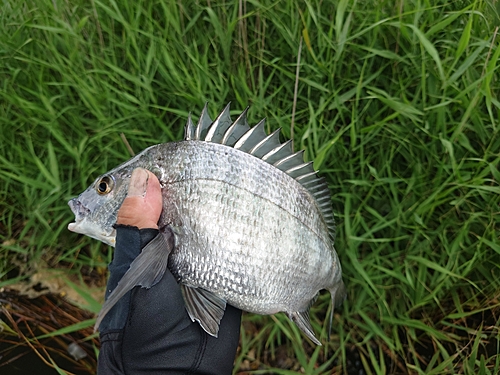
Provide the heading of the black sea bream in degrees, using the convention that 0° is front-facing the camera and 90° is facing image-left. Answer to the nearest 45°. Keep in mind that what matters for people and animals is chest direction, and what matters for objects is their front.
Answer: approximately 90°
